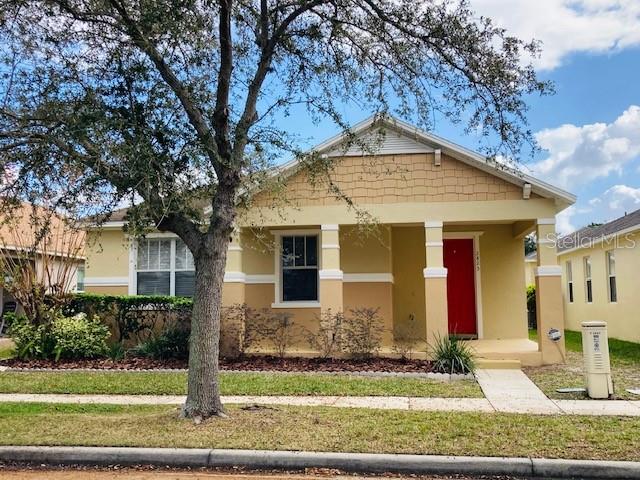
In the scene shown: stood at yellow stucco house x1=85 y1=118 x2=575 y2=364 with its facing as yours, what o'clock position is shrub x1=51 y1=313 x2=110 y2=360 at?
The shrub is roughly at 3 o'clock from the yellow stucco house.

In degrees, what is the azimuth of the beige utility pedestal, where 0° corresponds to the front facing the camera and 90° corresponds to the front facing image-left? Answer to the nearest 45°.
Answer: approximately 0°

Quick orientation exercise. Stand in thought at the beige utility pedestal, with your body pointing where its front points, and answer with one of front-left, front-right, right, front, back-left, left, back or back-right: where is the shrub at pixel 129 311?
right

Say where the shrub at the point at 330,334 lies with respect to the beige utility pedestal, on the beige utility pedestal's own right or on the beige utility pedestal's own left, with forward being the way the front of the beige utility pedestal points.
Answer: on the beige utility pedestal's own right

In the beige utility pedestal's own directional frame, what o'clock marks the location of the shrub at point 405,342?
The shrub is roughly at 4 o'clock from the beige utility pedestal.

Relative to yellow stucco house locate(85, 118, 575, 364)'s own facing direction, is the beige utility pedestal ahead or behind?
ahead

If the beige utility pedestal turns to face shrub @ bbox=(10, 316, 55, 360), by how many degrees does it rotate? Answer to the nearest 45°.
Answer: approximately 90° to its right

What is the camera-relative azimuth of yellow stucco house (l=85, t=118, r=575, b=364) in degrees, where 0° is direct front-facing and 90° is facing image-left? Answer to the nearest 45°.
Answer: approximately 0°

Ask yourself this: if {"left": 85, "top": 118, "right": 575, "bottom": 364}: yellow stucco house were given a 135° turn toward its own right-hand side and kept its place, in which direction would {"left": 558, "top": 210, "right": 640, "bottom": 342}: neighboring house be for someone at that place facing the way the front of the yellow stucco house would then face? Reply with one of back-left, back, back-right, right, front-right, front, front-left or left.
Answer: right

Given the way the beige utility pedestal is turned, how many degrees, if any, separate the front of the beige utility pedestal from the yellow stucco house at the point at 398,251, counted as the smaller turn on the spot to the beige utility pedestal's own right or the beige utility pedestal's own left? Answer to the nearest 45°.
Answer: approximately 135° to the beige utility pedestal's own right

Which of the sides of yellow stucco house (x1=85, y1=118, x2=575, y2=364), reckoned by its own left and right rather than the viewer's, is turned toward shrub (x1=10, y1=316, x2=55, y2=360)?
right

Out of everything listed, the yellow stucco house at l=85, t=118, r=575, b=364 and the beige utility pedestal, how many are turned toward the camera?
2

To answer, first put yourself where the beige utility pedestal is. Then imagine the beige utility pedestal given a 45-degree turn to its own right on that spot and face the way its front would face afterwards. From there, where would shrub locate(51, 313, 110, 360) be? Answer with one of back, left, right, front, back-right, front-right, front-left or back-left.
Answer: front-right

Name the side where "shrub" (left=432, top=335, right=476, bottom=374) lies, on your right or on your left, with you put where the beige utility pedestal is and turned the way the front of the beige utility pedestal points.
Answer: on your right
